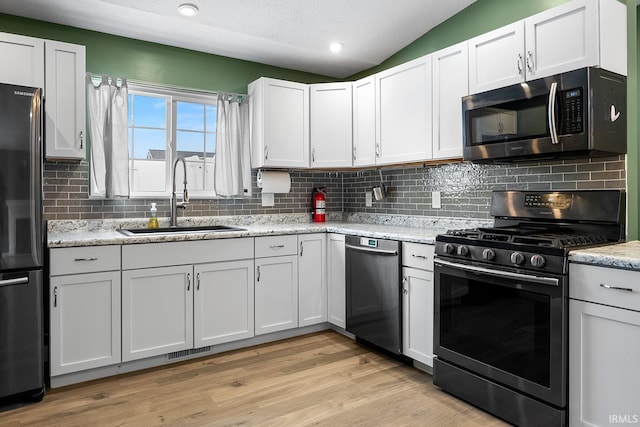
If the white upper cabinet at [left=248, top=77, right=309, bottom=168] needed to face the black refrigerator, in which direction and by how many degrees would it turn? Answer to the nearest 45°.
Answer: approximately 90° to its right

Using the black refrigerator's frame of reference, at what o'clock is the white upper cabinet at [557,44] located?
The white upper cabinet is roughly at 10 o'clock from the black refrigerator.

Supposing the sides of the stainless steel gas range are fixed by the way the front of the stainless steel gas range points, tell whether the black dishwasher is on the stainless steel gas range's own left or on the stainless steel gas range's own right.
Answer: on the stainless steel gas range's own right

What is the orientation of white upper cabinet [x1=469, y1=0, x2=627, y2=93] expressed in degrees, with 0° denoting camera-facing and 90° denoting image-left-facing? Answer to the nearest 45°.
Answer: approximately 45°

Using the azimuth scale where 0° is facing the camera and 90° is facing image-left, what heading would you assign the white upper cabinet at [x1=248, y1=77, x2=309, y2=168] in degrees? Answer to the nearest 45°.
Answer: approximately 315°

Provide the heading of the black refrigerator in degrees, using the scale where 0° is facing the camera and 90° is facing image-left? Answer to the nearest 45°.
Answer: approximately 0°

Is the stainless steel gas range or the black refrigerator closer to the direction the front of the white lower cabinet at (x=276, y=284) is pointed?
the stainless steel gas range

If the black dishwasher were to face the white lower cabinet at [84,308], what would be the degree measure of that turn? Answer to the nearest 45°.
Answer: approximately 45° to its right

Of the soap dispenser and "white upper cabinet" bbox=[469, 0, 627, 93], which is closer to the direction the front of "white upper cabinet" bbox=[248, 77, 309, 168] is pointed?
the white upper cabinet
